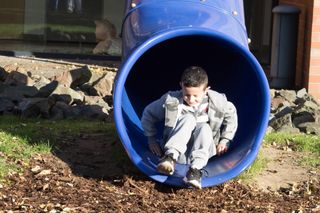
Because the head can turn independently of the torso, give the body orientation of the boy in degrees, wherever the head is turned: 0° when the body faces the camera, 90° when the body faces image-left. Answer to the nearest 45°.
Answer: approximately 0°
